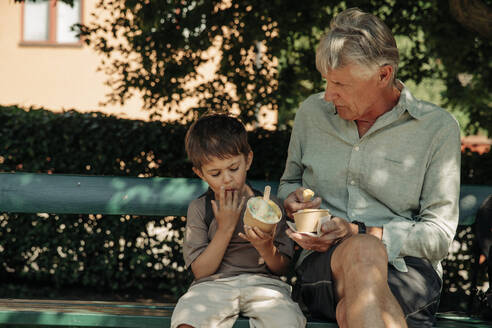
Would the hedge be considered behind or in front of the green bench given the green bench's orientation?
behind

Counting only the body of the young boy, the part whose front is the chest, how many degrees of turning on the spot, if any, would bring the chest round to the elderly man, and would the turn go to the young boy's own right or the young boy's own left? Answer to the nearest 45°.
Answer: approximately 90° to the young boy's own left

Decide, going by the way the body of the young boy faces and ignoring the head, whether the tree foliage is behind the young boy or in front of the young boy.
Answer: behind

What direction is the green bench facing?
toward the camera

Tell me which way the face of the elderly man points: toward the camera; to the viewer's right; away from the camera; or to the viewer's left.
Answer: to the viewer's left

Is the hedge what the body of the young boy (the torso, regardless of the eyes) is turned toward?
no

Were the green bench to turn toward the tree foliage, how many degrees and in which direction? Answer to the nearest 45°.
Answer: approximately 180°

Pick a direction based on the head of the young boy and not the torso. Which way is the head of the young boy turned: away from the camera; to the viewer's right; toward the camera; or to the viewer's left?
toward the camera

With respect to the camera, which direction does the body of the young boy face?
toward the camera
